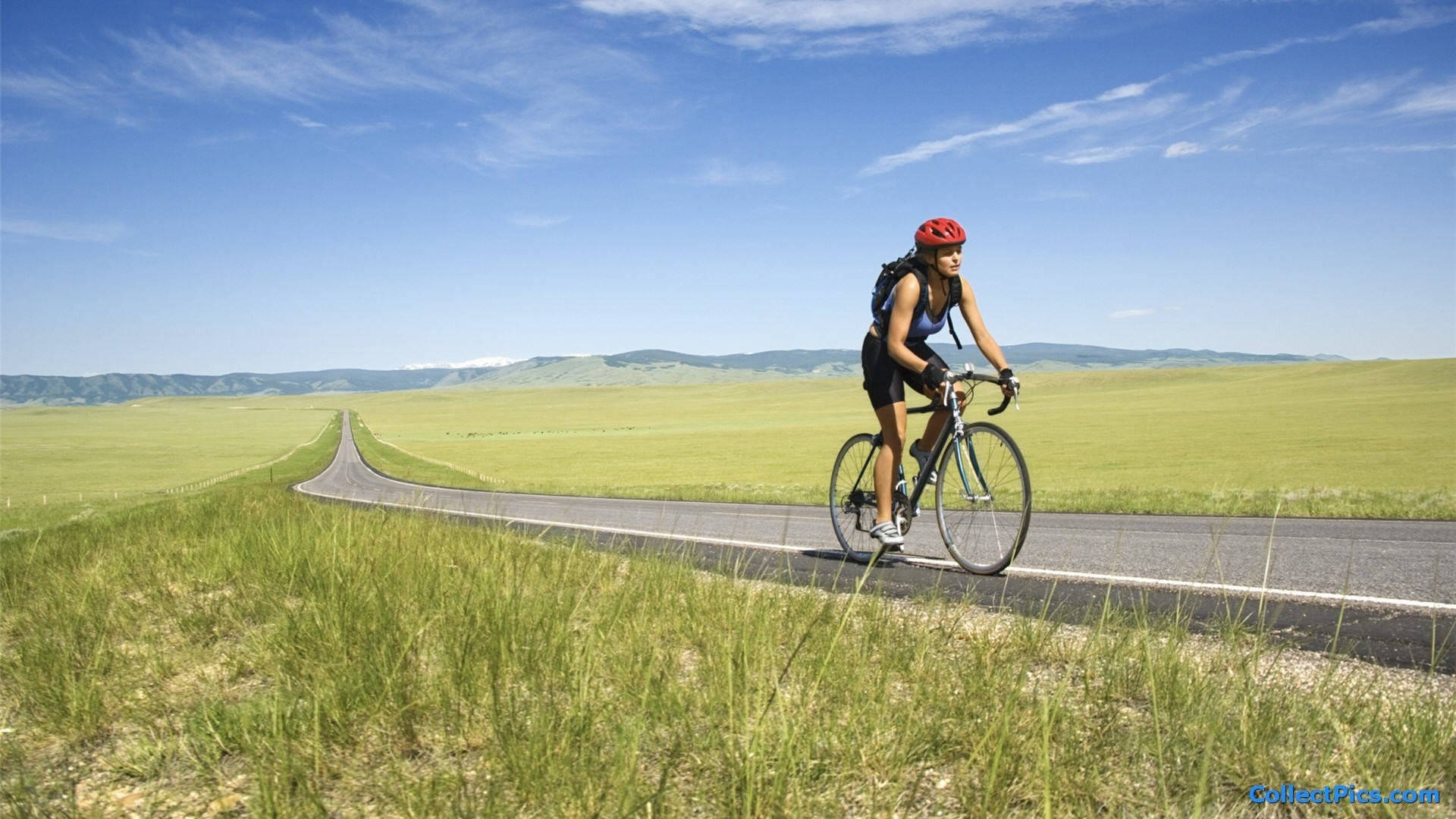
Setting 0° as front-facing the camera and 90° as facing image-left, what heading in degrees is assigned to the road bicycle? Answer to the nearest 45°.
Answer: approximately 315°

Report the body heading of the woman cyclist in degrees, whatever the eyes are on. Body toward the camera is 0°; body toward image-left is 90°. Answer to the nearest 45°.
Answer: approximately 315°
